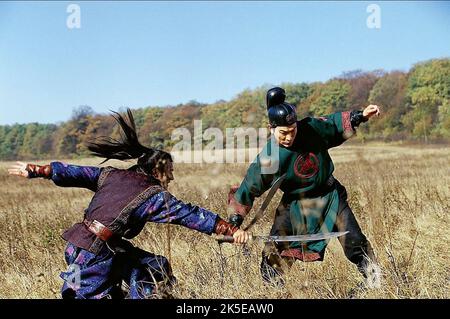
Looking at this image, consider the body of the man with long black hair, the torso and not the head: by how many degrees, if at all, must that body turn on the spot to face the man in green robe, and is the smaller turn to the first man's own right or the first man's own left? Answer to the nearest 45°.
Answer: approximately 45° to the first man's own right

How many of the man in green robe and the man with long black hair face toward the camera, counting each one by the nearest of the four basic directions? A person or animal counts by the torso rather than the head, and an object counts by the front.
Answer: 1

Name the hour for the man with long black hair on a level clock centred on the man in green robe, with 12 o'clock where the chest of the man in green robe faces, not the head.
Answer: The man with long black hair is roughly at 2 o'clock from the man in green robe.

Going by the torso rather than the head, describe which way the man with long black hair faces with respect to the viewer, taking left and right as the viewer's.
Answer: facing away from the viewer and to the right of the viewer

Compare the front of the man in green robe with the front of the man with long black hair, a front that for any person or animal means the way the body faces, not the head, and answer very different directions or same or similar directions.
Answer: very different directions

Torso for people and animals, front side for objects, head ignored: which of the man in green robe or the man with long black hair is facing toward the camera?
the man in green robe

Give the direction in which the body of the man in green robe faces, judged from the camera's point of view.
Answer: toward the camera
